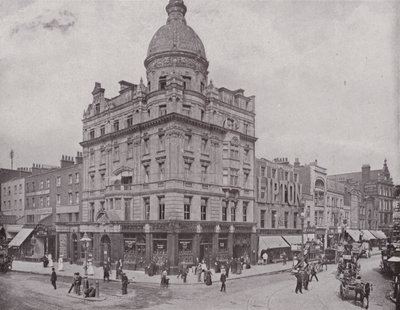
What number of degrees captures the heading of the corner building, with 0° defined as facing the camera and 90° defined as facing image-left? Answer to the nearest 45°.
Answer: approximately 0°
